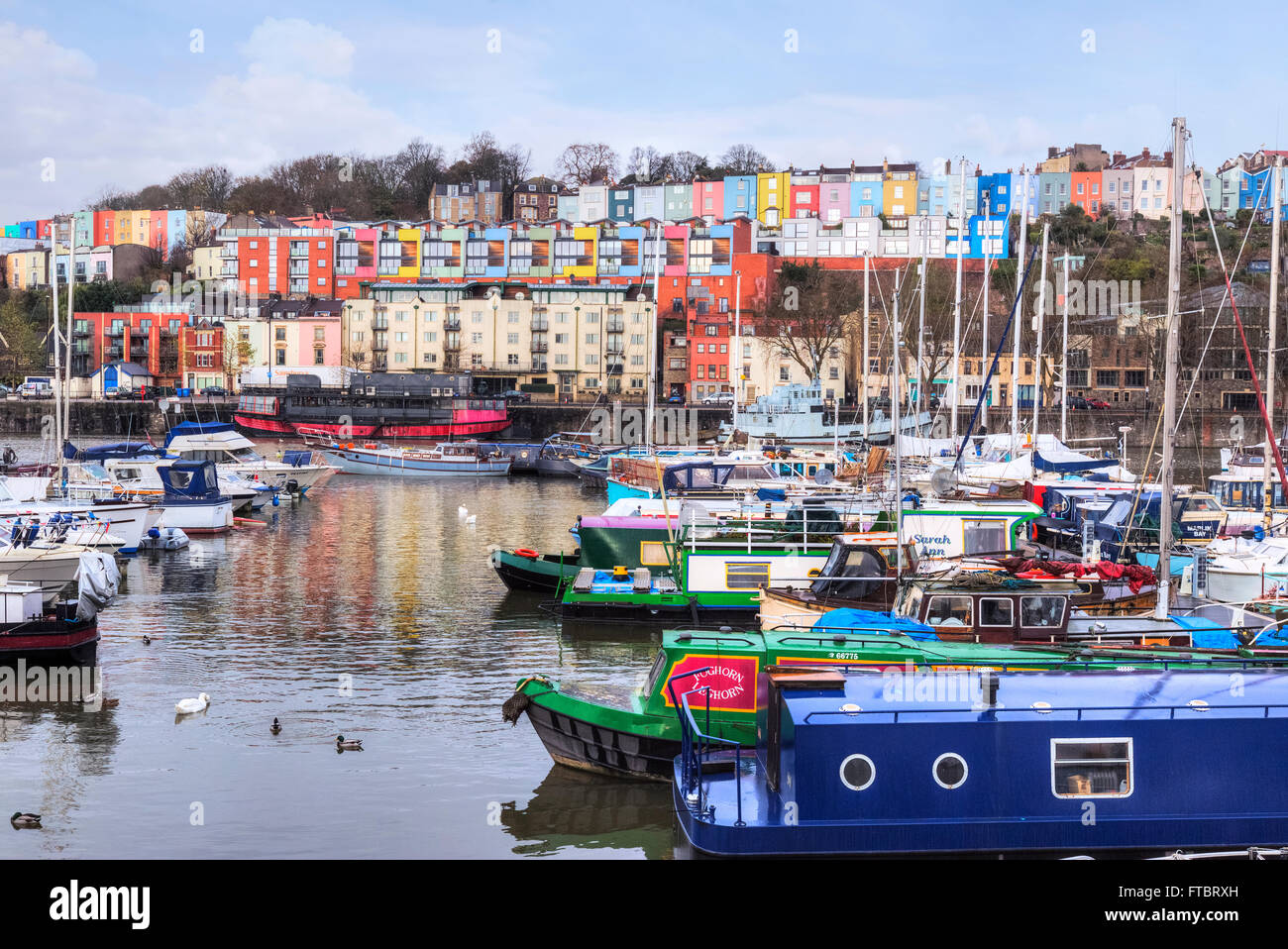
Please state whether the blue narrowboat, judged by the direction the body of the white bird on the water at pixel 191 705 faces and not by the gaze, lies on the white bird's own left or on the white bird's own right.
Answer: on the white bird's own right

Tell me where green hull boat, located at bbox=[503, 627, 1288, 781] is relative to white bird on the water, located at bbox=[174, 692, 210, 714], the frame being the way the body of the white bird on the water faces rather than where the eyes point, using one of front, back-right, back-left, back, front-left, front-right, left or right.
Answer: front-right

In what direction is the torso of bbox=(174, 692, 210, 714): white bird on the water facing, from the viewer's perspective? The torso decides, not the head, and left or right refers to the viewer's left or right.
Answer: facing to the right of the viewer

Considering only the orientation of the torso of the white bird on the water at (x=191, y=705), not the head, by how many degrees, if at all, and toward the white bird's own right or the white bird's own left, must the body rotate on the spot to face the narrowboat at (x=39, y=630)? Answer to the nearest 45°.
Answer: approximately 135° to the white bird's own left

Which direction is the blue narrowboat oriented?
to the viewer's right
